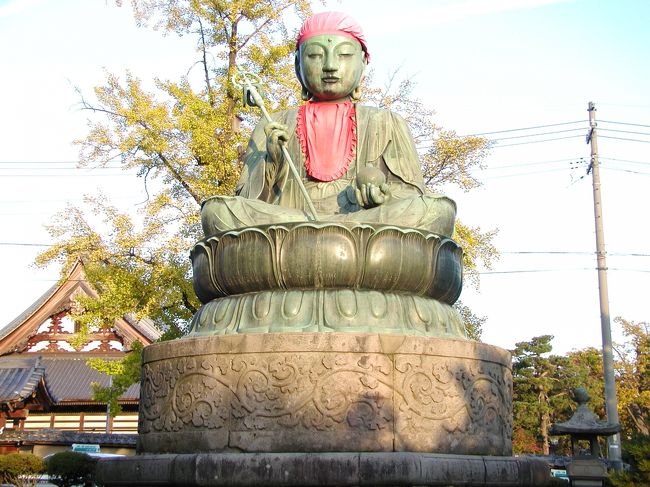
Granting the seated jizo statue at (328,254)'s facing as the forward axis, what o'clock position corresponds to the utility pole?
The utility pole is roughly at 7 o'clock from the seated jizo statue.

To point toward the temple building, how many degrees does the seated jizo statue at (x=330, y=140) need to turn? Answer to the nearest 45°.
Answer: approximately 135° to its right

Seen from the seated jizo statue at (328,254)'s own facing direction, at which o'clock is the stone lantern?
The stone lantern is roughly at 7 o'clock from the seated jizo statue.

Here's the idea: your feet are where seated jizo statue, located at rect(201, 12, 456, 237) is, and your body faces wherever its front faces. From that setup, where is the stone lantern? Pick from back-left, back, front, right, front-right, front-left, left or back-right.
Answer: back-left

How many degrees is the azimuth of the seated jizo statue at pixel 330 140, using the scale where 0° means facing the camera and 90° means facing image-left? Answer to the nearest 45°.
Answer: approximately 0°

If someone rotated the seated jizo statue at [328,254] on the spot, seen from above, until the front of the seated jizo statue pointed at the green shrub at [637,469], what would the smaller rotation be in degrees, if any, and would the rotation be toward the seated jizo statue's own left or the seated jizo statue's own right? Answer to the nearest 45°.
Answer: approximately 90° to the seated jizo statue's own left

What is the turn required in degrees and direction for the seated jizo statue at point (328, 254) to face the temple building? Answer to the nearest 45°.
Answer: approximately 135° to its right
